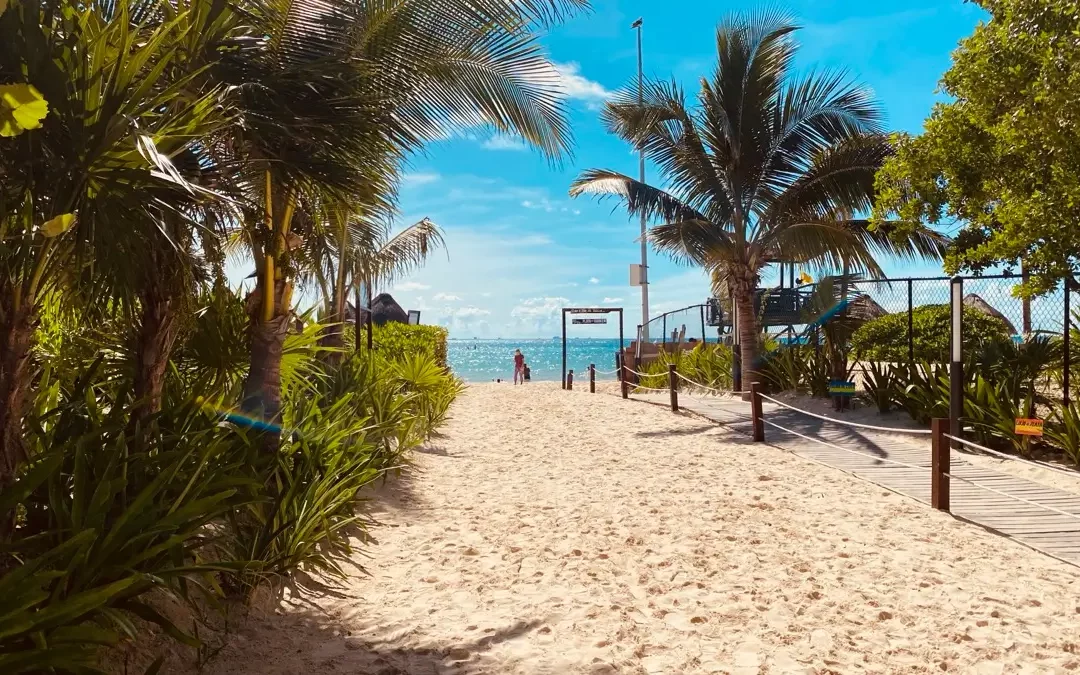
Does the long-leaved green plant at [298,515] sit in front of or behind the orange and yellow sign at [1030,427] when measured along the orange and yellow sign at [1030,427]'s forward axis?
in front

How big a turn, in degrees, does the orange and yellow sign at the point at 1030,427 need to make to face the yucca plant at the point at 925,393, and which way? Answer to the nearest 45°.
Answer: approximately 135° to its right

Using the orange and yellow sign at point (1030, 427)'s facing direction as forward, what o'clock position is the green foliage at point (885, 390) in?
The green foliage is roughly at 5 o'clock from the orange and yellow sign.

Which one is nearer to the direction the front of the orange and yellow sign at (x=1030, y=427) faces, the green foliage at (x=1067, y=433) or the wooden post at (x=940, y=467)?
the wooden post

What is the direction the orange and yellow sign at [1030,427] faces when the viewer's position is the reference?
facing the viewer

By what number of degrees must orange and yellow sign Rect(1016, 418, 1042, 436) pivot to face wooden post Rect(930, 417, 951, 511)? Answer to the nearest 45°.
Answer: approximately 45° to its right

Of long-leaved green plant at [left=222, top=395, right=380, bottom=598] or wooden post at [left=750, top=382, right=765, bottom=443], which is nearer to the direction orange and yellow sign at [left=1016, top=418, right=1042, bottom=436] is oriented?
the long-leaved green plant

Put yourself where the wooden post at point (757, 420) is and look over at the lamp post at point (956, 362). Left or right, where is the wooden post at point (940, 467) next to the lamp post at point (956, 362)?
right

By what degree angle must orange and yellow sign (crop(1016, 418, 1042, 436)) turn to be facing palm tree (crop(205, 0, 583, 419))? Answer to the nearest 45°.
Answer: approximately 45° to its right

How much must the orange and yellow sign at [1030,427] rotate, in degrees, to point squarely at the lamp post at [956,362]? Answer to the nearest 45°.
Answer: approximately 135° to its right
